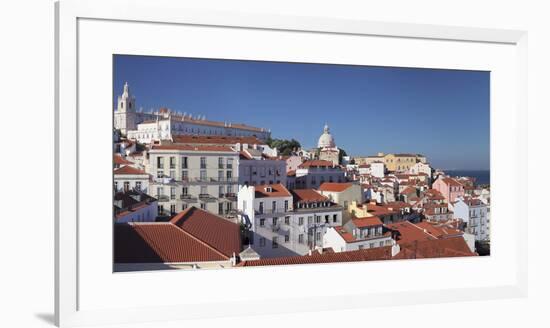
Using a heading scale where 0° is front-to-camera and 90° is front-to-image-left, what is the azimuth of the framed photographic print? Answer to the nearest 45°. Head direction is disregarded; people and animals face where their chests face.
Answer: approximately 315°
